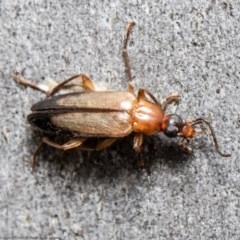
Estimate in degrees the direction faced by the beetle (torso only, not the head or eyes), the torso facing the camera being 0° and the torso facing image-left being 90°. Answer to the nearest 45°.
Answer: approximately 270°
